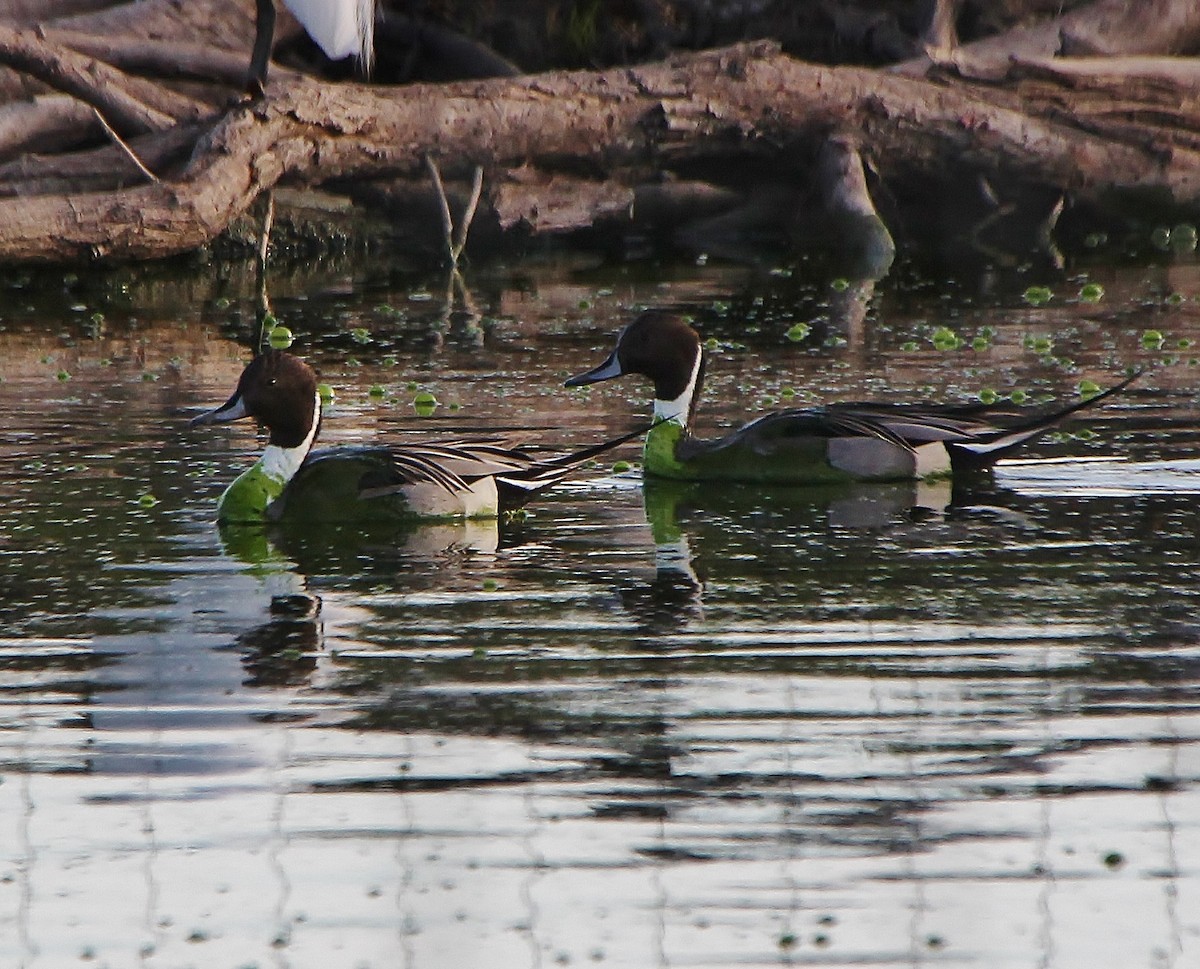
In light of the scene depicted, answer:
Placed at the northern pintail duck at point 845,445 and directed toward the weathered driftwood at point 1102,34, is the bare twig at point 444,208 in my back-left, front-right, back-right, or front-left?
front-left

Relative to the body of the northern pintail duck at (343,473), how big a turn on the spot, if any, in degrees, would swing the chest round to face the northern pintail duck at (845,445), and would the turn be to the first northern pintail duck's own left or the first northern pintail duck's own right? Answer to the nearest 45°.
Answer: approximately 180°

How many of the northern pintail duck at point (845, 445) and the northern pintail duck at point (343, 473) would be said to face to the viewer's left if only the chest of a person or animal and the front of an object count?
2

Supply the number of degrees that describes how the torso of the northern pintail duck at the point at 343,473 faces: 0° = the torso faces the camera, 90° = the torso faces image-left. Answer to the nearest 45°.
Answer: approximately 90°

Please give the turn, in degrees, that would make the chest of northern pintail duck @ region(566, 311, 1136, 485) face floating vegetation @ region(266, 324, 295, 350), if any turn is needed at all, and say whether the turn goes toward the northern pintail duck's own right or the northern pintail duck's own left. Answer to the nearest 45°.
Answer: approximately 45° to the northern pintail duck's own right

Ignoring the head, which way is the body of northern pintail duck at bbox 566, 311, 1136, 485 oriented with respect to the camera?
to the viewer's left

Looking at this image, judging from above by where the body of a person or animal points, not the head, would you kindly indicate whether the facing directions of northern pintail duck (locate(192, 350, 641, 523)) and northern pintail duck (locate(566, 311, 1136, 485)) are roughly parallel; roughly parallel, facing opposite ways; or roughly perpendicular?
roughly parallel
